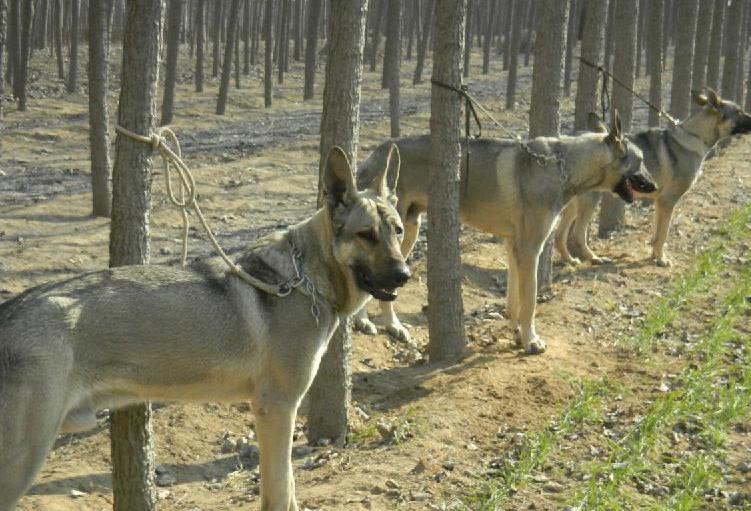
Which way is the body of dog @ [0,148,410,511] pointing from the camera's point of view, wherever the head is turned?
to the viewer's right

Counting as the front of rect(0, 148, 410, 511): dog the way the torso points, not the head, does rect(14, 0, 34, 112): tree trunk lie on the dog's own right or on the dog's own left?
on the dog's own left

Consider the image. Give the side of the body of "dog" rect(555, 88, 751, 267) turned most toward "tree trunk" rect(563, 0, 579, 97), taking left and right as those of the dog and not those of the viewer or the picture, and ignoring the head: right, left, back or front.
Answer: left

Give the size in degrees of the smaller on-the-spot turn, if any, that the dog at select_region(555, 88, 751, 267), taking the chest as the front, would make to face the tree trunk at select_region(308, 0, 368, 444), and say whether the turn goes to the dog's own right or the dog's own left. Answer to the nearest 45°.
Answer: approximately 90° to the dog's own right

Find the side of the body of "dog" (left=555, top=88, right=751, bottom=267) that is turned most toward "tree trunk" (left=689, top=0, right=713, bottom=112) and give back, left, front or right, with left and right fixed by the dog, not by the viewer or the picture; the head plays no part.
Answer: left

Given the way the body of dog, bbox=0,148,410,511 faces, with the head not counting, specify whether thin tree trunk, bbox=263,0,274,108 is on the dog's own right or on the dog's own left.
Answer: on the dog's own left

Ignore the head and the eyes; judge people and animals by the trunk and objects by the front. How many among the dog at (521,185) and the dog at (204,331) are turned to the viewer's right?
2

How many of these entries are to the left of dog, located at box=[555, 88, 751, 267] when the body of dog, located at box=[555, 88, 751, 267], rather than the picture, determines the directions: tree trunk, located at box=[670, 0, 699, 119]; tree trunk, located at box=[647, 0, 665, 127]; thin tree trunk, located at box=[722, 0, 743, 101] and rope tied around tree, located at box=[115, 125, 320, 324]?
3

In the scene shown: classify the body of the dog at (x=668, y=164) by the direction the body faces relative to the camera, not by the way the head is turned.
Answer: to the viewer's right

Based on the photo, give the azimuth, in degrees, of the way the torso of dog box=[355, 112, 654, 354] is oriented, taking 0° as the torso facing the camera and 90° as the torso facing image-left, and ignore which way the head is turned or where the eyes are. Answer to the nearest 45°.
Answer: approximately 270°
